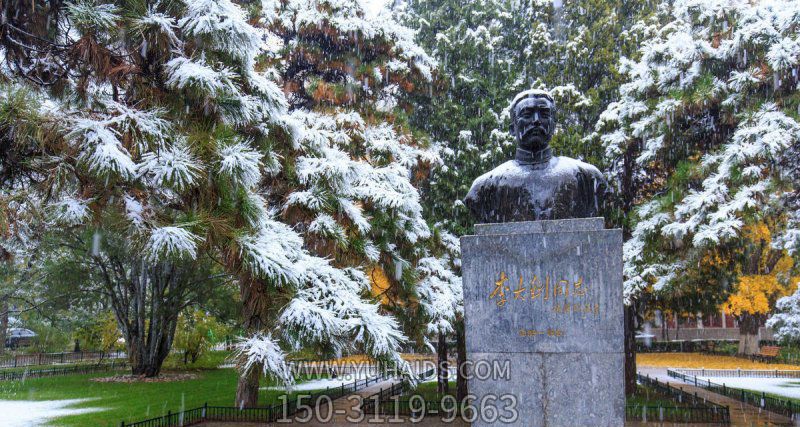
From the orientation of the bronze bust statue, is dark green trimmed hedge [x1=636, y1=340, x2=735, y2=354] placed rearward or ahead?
rearward

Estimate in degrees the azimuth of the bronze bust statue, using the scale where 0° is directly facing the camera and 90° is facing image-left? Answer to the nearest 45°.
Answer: approximately 0°

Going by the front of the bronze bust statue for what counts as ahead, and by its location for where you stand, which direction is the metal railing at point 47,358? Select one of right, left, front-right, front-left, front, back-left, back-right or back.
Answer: back-right

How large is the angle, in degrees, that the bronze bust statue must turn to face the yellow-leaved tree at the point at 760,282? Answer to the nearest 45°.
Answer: approximately 180°
